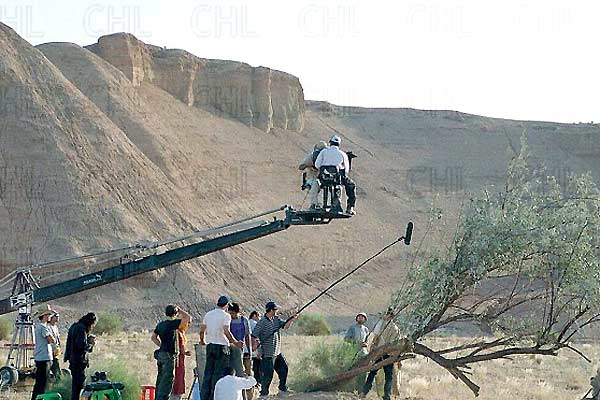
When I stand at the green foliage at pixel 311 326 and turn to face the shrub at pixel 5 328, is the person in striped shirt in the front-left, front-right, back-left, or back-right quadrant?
front-left

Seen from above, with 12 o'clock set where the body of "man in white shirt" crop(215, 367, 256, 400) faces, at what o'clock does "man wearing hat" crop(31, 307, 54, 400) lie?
The man wearing hat is roughly at 9 o'clock from the man in white shirt.

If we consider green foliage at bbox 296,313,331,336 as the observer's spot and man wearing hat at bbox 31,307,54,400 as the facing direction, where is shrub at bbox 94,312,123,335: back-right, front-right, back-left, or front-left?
front-right

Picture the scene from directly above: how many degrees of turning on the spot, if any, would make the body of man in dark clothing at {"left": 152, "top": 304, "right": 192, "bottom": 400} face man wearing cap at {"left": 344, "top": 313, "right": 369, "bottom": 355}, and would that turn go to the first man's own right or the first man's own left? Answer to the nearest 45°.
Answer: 0° — they already face them

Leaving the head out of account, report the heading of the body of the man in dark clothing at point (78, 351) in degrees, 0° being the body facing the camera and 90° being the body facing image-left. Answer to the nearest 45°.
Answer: approximately 270°

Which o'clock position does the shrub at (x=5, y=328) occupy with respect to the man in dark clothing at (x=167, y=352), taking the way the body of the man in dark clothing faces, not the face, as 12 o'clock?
The shrub is roughly at 10 o'clock from the man in dark clothing.

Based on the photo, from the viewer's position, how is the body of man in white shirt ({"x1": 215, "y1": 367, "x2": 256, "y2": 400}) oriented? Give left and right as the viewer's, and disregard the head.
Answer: facing away from the viewer and to the right of the viewer
